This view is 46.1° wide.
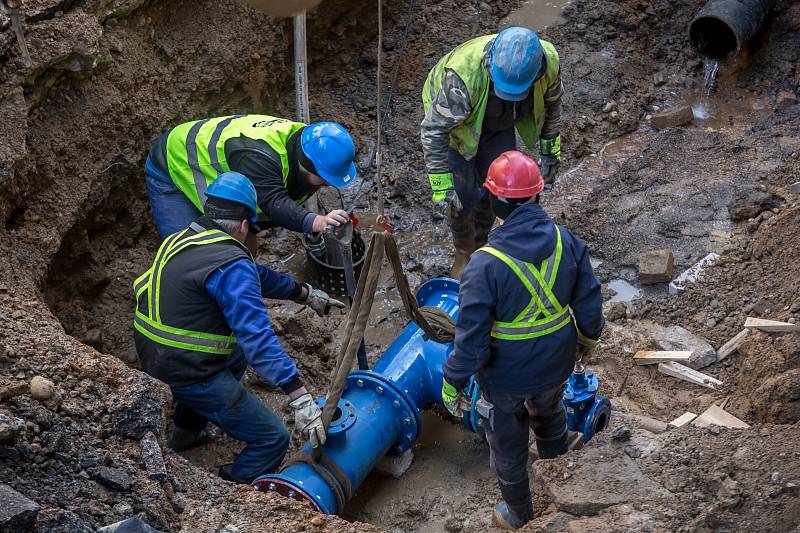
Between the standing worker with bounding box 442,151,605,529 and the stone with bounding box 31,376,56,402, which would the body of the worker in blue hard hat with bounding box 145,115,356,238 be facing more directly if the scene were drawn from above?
the standing worker

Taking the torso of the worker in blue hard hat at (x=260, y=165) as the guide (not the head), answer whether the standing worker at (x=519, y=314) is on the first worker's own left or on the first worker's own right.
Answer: on the first worker's own right

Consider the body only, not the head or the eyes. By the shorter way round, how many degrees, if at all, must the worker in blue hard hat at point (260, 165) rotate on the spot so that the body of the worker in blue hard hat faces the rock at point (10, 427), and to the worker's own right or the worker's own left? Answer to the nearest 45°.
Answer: approximately 135° to the worker's own right

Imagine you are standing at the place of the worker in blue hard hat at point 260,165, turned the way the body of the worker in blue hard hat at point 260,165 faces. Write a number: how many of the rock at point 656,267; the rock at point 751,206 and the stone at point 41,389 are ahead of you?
2

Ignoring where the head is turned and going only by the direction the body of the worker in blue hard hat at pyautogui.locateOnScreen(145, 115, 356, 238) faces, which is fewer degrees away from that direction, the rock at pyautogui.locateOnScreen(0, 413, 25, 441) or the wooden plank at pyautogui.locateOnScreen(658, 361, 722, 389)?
the wooden plank

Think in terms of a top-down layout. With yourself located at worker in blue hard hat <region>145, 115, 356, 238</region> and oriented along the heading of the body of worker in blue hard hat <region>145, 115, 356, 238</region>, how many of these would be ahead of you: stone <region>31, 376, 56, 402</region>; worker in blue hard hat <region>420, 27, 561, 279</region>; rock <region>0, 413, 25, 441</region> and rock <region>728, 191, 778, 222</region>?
2

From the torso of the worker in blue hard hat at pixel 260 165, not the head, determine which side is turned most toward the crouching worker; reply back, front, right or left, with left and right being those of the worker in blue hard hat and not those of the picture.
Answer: right

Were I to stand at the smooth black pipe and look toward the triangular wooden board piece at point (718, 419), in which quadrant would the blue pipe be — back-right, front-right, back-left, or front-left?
front-right

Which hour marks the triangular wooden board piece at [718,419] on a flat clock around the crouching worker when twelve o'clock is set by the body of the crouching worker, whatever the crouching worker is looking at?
The triangular wooden board piece is roughly at 2 o'clock from the crouching worker.

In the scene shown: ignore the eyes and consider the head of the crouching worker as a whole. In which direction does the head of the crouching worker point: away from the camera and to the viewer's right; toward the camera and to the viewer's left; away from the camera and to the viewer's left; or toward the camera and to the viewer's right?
away from the camera and to the viewer's right

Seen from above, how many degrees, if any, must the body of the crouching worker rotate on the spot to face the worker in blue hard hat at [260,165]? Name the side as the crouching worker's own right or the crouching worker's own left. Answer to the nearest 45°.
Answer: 0° — they already face them

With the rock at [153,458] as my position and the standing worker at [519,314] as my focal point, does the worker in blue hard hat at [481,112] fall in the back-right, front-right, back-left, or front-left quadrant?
front-left

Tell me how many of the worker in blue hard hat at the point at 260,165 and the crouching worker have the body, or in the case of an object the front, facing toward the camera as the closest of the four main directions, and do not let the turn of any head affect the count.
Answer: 0

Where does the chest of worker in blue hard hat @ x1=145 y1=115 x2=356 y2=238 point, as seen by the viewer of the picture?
to the viewer's right

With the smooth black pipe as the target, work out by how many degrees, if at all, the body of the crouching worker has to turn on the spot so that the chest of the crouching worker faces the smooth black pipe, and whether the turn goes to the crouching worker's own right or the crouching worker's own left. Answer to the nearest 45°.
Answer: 0° — they already face it

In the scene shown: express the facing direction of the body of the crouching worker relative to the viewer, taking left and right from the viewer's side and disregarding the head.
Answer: facing away from the viewer and to the right of the viewer

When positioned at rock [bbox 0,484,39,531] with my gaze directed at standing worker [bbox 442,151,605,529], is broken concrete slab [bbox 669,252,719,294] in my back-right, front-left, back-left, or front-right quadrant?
front-left

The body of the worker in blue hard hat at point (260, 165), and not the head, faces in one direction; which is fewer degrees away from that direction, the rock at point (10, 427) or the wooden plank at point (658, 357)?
the wooden plank
